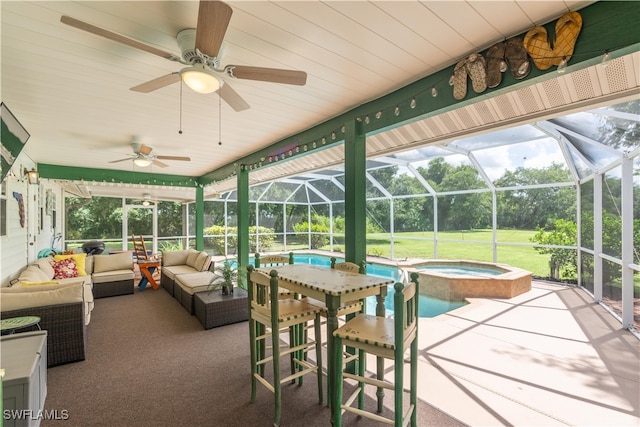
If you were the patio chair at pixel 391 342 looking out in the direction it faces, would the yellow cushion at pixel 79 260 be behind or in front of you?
in front

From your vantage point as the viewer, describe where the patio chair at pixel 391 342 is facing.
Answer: facing away from the viewer and to the left of the viewer

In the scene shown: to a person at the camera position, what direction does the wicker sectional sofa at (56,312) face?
facing the viewer and to the right of the viewer

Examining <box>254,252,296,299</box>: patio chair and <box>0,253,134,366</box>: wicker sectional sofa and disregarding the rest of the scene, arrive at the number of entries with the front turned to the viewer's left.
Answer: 0

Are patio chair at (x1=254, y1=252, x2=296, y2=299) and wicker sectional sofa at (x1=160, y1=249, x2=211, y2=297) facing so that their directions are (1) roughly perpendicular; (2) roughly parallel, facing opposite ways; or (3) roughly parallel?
roughly perpendicular
